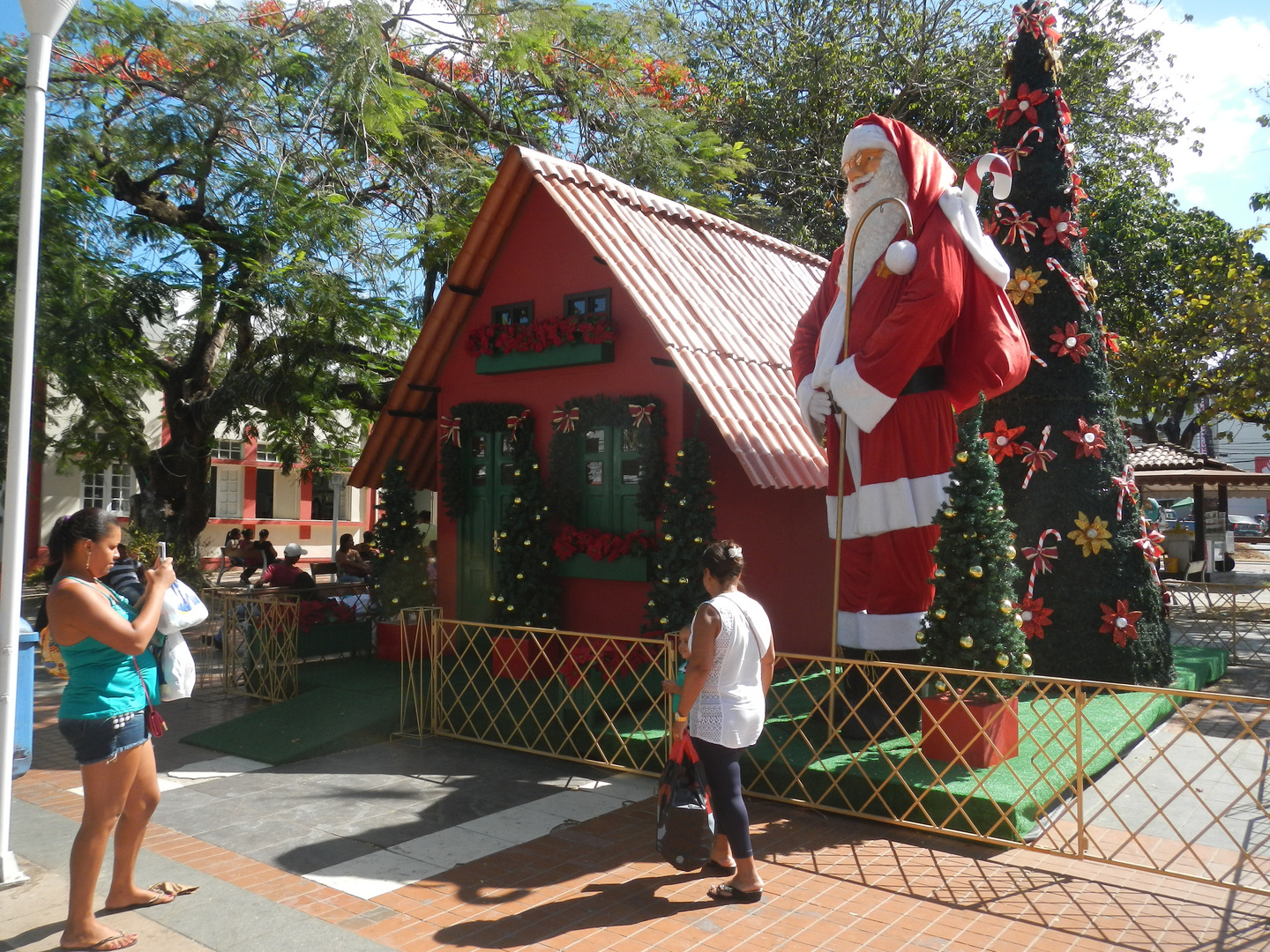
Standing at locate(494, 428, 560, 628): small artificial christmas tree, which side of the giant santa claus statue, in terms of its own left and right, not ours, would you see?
right

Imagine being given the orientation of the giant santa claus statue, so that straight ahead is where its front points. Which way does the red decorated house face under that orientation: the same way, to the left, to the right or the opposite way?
the same way

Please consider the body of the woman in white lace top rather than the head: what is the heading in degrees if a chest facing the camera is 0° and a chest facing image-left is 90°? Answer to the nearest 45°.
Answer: approximately 135°

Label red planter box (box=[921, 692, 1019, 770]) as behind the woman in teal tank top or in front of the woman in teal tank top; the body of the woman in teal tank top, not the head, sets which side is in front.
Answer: in front

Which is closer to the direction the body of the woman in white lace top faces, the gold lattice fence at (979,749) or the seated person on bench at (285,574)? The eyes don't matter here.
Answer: the seated person on bench

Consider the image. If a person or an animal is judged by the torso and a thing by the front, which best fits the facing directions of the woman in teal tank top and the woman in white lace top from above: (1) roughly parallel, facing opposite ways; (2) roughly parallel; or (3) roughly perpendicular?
roughly perpendicular

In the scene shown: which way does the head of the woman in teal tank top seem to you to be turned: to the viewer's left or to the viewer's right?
to the viewer's right

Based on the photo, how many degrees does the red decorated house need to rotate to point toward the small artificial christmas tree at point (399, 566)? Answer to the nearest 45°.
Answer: approximately 90° to its right

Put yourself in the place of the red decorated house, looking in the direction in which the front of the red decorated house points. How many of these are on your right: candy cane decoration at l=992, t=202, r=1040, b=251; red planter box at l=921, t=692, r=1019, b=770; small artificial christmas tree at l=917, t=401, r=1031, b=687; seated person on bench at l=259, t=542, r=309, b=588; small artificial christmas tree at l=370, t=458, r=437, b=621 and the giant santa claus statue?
2

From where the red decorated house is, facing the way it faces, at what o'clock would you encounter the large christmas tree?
The large christmas tree is roughly at 8 o'clock from the red decorated house.

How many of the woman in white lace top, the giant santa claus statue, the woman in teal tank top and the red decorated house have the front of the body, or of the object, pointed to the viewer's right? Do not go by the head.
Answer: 1

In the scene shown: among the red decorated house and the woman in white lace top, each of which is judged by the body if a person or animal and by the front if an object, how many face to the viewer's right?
0

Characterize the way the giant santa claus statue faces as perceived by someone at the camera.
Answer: facing the viewer and to the left of the viewer

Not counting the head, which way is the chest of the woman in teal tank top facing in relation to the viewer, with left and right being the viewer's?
facing to the right of the viewer
